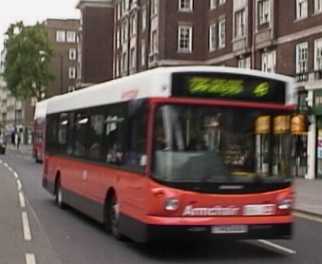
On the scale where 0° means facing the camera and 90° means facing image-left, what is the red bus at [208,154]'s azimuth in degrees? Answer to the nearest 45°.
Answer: approximately 315°
